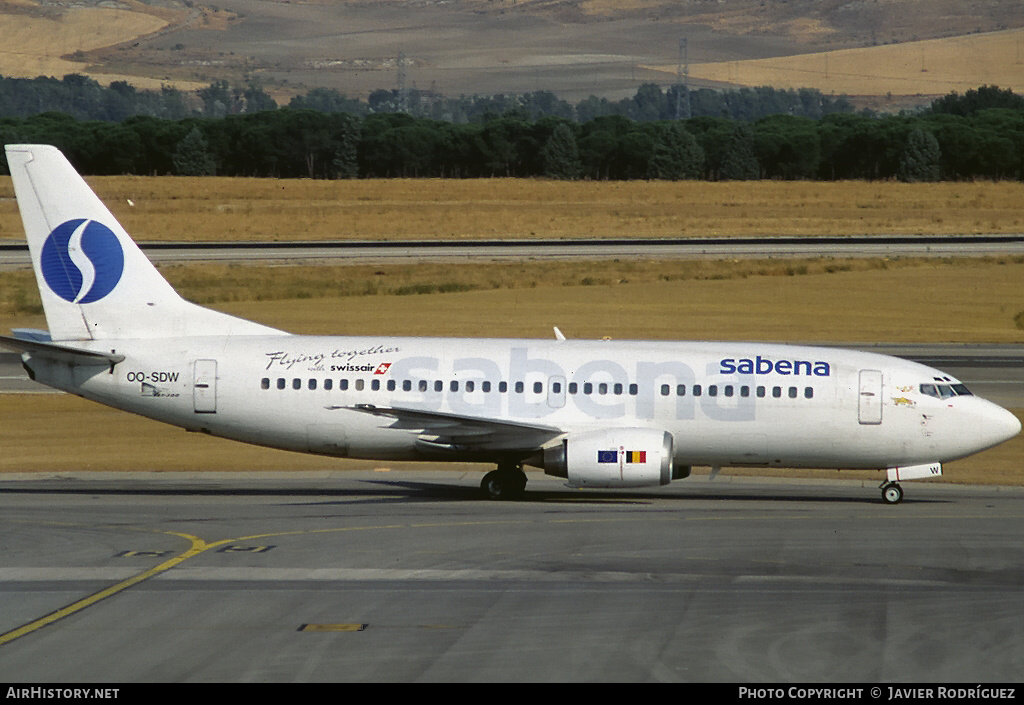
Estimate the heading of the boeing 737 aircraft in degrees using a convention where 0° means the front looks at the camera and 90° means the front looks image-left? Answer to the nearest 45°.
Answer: approximately 270°
